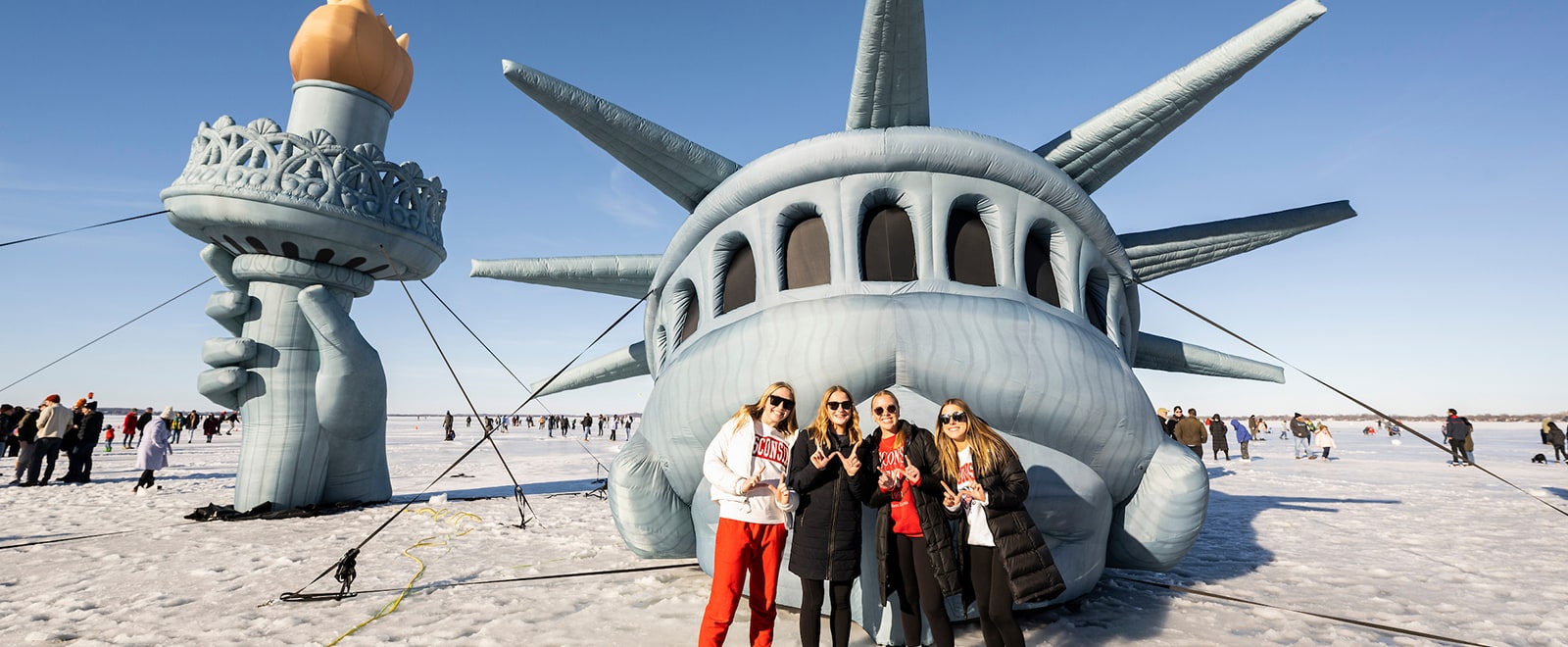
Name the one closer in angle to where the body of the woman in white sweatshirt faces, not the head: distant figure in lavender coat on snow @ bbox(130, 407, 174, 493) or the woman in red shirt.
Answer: the woman in red shirt

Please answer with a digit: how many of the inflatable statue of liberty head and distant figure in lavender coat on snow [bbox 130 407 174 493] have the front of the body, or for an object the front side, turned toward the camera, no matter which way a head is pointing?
1

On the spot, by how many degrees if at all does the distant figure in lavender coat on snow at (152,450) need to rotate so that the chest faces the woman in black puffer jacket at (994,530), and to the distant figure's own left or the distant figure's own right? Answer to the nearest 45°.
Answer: approximately 90° to the distant figure's own right

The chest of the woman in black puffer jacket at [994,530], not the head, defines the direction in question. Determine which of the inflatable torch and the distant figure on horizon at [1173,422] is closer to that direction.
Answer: the inflatable torch

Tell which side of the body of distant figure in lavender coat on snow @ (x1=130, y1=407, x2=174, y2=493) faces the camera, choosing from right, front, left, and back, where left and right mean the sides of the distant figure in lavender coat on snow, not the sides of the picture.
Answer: right

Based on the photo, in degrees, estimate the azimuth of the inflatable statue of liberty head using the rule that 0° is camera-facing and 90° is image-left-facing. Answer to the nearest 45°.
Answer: approximately 0°
